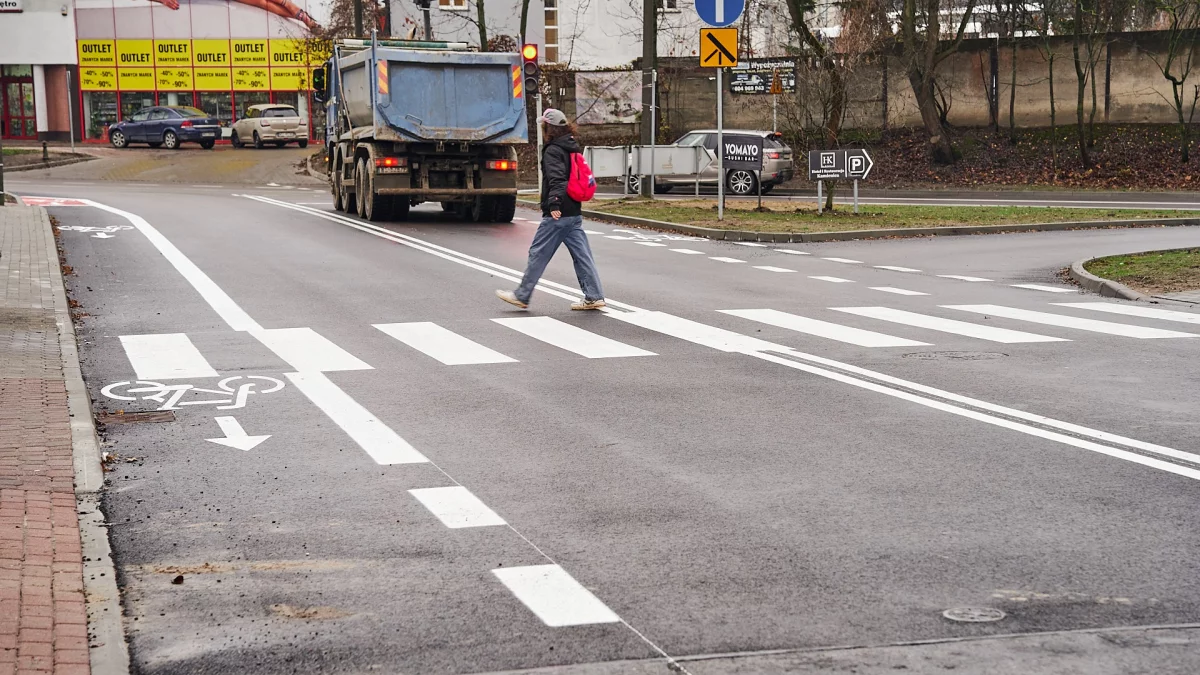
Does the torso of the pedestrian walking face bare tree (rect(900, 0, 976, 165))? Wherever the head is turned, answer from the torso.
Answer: no

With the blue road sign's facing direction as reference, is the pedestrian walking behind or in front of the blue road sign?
in front

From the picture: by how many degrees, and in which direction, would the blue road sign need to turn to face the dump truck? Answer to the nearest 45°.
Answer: approximately 135° to its right

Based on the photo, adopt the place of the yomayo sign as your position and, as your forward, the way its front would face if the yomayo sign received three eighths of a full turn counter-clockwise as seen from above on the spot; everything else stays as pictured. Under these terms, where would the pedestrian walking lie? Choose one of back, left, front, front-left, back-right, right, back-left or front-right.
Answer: back-right

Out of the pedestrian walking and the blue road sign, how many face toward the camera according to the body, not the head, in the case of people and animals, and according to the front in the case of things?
1

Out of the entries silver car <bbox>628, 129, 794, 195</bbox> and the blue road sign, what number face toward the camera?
1

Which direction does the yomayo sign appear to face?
toward the camera

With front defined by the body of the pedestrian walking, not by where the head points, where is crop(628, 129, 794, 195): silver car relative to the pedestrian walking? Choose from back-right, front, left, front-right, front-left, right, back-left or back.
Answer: right

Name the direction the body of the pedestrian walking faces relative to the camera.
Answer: to the viewer's left

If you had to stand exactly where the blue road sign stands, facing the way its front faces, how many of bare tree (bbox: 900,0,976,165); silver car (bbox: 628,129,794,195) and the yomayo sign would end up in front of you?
0

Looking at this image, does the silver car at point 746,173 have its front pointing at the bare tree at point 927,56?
no

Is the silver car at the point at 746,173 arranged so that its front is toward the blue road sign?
no

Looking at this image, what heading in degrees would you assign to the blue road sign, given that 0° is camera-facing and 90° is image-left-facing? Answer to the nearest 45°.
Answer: approximately 0°

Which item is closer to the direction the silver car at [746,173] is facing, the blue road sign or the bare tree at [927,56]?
the blue road sign
